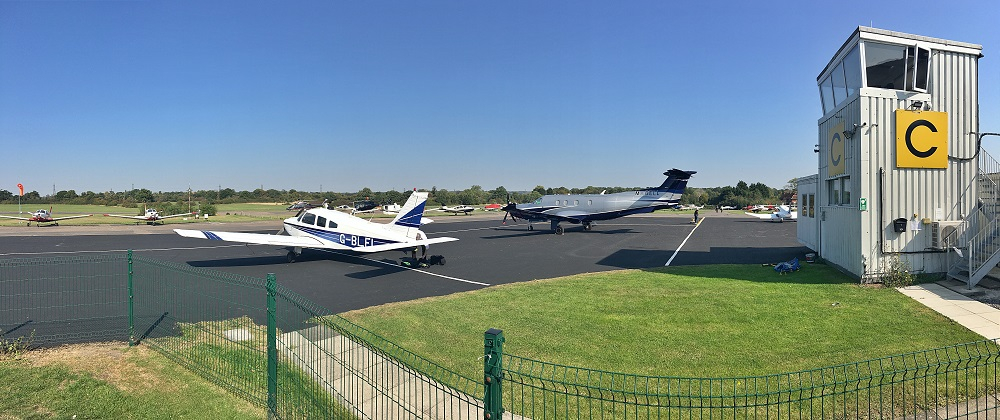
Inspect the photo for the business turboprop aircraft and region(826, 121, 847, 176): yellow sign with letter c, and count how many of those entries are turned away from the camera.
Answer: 0

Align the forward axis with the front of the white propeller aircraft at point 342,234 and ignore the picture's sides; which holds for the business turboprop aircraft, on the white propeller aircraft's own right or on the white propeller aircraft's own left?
on the white propeller aircraft's own right

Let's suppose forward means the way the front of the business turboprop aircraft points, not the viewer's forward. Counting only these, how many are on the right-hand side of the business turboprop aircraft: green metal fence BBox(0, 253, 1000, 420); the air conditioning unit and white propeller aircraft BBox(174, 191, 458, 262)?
0

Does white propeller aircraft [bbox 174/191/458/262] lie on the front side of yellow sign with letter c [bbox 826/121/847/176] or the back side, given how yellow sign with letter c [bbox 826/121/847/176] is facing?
on the front side

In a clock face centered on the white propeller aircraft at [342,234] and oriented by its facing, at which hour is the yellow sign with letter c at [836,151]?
The yellow sign with letter c is roughly at 6 o'clock from the white propeller aircraft.

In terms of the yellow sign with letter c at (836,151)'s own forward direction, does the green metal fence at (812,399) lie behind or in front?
in front

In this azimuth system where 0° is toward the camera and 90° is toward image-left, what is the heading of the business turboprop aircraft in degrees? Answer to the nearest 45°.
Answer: approximately 90°

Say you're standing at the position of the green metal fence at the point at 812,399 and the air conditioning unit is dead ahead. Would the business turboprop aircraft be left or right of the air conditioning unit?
left

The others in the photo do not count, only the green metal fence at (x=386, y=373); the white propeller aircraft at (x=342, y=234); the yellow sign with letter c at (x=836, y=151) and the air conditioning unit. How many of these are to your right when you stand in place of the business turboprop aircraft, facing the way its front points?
0

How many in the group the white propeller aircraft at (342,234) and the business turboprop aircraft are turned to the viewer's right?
0

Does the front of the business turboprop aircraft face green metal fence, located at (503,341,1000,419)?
no

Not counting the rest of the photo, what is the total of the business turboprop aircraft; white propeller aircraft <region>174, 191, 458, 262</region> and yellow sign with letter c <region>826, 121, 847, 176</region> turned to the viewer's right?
0

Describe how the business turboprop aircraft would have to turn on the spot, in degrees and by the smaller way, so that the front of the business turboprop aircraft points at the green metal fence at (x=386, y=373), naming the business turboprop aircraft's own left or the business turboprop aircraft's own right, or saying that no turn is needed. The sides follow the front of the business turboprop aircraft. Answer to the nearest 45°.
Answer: approximately 90° to the business turboprop aircraft's own left

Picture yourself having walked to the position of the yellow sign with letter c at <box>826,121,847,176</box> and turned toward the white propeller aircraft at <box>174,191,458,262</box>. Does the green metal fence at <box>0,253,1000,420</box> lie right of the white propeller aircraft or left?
left

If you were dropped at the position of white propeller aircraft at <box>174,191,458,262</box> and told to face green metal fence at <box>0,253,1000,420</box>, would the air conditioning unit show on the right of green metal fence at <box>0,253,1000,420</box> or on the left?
left

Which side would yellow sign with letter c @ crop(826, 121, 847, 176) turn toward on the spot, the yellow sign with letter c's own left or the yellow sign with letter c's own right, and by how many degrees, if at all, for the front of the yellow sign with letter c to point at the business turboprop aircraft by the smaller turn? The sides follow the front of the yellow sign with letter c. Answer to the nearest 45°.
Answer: approximately 90° to the yellow sign with letter c's own right

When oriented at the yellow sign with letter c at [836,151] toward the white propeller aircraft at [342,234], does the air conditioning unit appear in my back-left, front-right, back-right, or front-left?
back-left

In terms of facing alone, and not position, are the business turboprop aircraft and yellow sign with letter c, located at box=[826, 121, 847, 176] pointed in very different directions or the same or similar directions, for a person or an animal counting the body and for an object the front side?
same or similar directions
